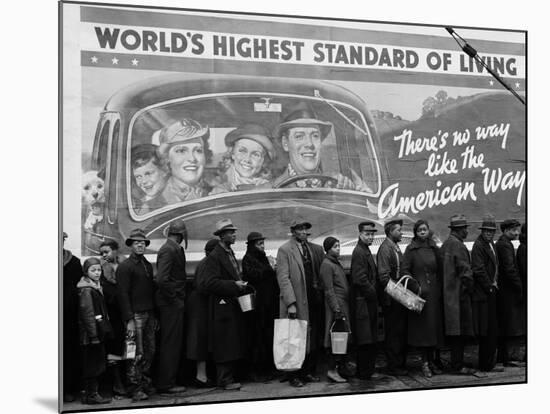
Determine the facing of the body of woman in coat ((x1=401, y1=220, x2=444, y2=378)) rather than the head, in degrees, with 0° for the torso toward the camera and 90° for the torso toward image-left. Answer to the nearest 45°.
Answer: approximately 0°

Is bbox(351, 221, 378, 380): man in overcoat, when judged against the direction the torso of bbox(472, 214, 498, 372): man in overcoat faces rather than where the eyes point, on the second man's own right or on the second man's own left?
on the second man's own right

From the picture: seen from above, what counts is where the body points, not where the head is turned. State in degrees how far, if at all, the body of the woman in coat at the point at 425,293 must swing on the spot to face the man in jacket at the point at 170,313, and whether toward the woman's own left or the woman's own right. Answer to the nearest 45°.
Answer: approximately 45° to the woman's own right

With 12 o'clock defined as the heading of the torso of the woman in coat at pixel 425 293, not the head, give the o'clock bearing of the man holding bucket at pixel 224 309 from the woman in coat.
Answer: The man holding bucket is roughly at 2 o'clock from the woman in coat.
